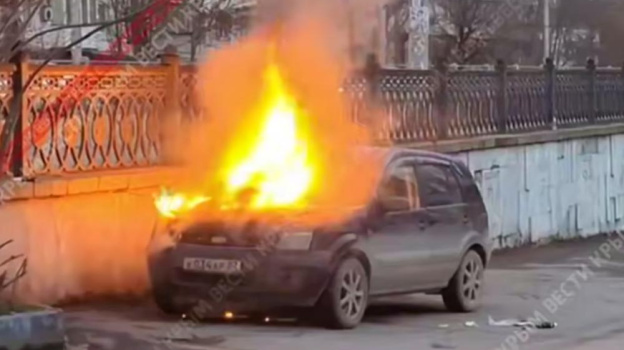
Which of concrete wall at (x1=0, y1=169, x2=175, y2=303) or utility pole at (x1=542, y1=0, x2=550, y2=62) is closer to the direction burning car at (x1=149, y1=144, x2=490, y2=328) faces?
the concrete wall

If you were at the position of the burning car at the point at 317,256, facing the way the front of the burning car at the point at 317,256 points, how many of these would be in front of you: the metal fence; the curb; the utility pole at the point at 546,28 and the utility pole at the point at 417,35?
1

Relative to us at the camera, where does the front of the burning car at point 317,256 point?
facing the viewer and to the left of the viewer

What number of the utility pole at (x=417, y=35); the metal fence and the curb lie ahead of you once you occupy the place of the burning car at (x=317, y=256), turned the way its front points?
1

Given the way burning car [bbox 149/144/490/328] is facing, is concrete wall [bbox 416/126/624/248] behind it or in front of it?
behind

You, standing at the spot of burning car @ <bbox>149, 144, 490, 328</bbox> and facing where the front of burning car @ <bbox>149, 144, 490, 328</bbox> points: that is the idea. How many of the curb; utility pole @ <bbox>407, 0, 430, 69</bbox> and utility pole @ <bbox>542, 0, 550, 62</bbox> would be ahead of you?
1

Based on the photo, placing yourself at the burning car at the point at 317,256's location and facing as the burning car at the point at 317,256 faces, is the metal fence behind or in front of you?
behind

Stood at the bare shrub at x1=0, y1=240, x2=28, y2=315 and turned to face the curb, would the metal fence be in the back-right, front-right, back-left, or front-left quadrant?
back-left

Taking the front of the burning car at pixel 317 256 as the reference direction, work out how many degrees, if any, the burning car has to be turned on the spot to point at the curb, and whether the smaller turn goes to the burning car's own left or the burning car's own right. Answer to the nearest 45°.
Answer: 0° — it already faces it

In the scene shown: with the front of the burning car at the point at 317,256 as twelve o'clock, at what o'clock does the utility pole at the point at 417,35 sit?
The utility pole is roughly at 5 o'clock from the burning car.

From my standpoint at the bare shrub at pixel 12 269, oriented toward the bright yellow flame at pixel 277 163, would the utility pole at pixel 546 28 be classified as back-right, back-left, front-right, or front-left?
front-left

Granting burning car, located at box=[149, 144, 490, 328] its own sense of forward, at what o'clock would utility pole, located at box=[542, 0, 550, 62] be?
The utility pole is roughly at 5 o'clock from the burning car.
